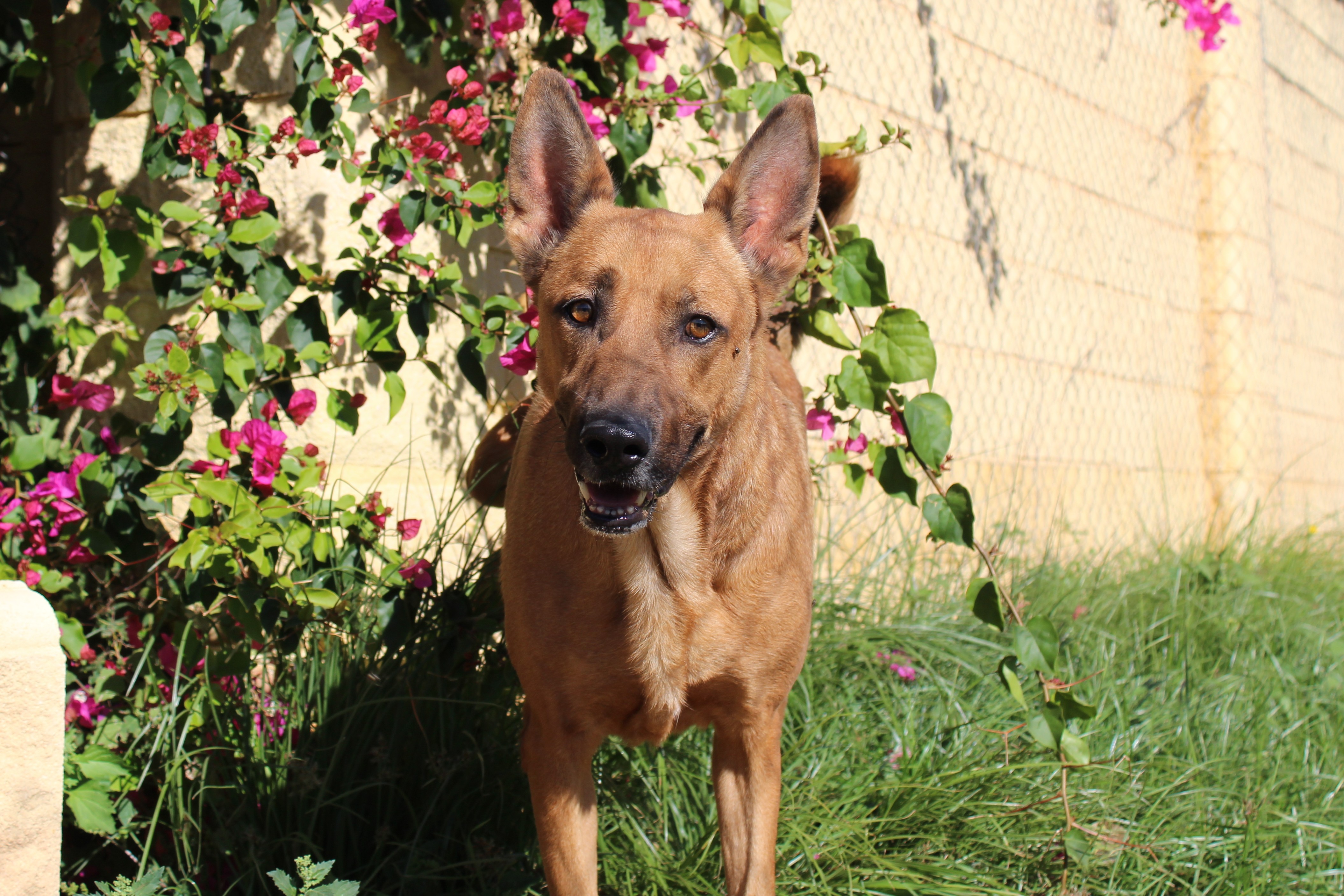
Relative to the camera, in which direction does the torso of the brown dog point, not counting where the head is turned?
toward the camera
